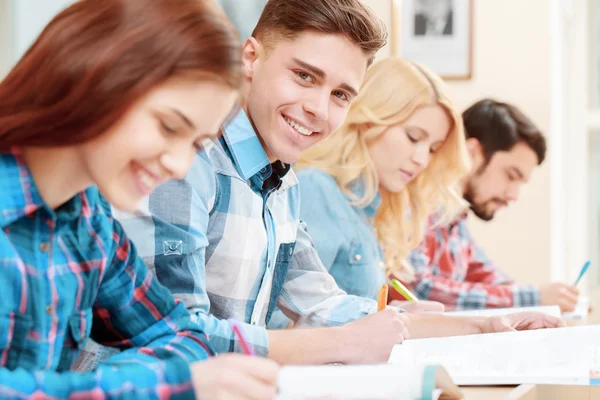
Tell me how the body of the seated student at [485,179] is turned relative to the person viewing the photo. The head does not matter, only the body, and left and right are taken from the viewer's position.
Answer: facing the viewer and to the right of the viewer

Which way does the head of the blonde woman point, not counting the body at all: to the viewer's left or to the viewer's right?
to the viewer's right

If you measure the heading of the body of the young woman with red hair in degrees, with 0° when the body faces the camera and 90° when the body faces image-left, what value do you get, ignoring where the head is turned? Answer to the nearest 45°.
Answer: approximately 315°

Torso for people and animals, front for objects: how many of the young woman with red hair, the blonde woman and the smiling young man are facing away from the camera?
0

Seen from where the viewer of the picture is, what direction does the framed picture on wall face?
facing the viewer

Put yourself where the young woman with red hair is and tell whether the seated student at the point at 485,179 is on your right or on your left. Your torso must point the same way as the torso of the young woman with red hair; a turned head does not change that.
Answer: on your left

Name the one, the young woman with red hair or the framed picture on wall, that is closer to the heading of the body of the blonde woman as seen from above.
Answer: the young woman with red hair

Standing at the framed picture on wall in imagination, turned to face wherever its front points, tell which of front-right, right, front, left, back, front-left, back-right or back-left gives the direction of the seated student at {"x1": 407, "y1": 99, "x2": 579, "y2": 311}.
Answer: front

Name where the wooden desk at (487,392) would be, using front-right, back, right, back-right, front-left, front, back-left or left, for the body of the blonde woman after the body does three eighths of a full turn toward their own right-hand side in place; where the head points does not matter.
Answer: left

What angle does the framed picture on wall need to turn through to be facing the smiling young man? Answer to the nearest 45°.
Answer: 0° — it already faces them

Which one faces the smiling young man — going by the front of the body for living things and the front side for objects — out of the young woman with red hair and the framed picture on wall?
the framed picture on wall

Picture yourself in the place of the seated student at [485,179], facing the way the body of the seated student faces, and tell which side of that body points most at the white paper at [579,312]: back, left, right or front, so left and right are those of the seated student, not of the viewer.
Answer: front

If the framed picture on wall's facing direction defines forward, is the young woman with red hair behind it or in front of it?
in front

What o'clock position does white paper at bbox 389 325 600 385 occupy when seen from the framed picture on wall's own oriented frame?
The white paper is roughly at 12 o'clock from the framed picture on wall.
